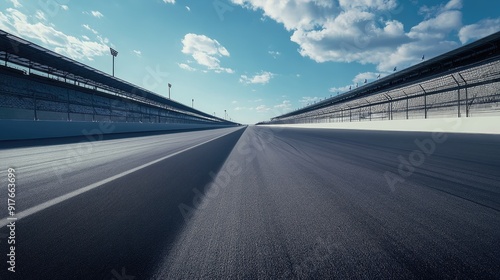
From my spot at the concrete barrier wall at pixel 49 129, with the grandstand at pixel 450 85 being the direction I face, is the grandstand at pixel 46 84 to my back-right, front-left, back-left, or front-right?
back-left

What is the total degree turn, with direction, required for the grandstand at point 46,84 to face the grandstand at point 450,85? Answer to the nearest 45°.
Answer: approximately 45° to its right

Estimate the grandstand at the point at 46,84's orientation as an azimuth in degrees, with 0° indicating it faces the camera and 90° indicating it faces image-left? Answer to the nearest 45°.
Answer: approximately 270°

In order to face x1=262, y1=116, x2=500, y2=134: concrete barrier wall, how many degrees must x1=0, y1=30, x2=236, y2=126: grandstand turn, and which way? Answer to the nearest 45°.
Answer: approximately 45° to its right

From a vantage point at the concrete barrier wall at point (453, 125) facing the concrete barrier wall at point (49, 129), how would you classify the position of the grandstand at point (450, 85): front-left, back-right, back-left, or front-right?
back-right
